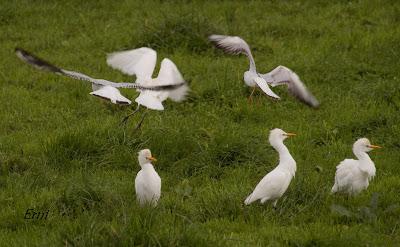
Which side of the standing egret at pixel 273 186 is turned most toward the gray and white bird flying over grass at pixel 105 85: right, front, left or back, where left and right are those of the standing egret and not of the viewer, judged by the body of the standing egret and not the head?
back

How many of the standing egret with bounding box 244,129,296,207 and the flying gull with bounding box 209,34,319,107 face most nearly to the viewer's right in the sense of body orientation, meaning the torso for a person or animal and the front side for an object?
1

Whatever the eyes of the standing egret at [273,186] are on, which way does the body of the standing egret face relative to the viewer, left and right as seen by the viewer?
facing to the right of the viewer

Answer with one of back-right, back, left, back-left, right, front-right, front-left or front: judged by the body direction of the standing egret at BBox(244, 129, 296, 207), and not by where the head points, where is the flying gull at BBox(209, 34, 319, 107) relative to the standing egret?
left

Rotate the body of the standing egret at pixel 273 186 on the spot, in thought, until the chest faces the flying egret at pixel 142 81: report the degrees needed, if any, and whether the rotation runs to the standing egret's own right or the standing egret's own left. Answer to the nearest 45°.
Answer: approximately 135° to the standing egret's own left
